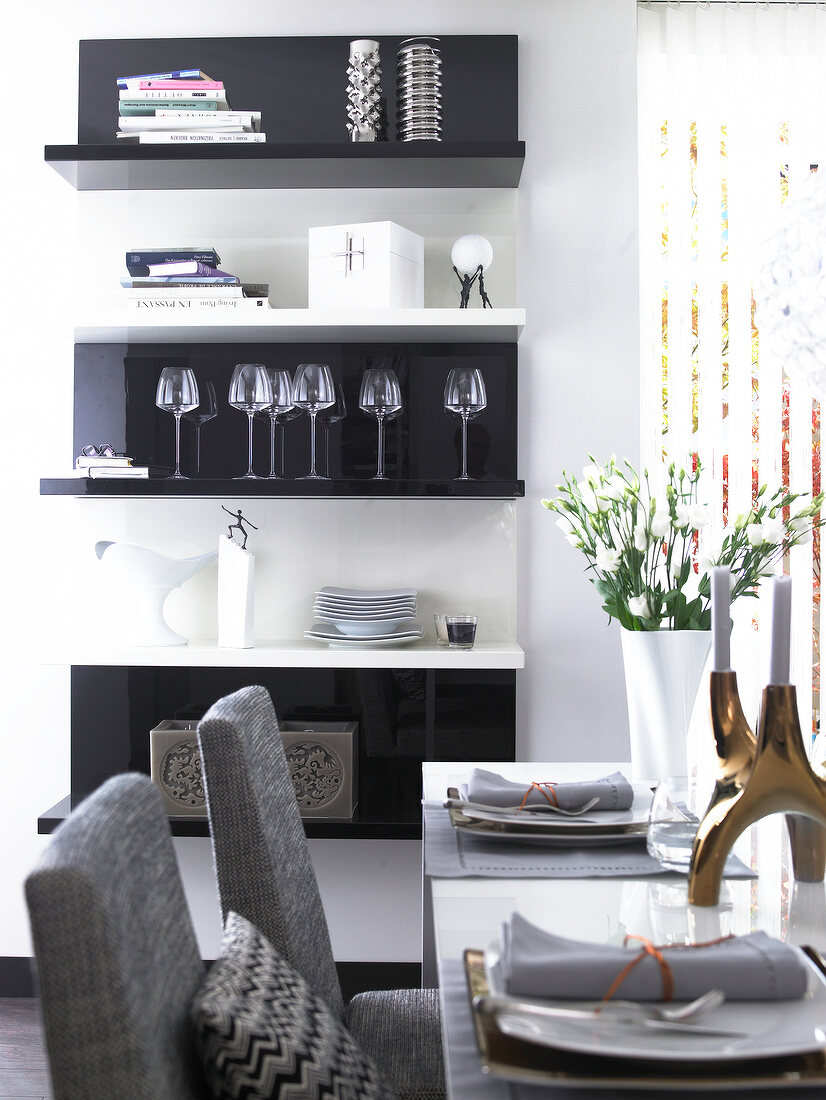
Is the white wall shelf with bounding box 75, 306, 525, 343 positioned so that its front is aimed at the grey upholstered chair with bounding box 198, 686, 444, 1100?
yes

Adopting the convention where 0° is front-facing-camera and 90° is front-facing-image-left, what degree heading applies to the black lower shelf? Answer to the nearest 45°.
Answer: approximately 0°

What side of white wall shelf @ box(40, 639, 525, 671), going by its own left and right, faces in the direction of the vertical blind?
left

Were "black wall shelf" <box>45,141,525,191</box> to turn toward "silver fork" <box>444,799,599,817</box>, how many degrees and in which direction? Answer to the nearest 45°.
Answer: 0° — it already faces it

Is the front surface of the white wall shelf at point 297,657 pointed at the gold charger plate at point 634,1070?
yes

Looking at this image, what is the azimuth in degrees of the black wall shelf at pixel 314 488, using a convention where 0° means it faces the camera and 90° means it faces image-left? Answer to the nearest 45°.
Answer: approximately 0°
